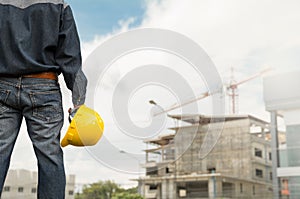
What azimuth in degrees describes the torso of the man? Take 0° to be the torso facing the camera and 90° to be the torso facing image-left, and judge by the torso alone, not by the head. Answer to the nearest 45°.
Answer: approximately 180°

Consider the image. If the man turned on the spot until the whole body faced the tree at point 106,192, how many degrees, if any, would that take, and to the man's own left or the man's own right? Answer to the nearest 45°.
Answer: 0° — they already face it

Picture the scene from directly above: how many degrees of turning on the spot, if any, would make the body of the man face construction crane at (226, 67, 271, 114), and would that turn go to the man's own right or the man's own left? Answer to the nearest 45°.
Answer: approximately 45° to the man's own right

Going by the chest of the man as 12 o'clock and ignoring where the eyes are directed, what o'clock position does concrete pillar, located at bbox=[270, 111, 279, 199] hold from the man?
The concrete pillar is roughly at 1 o'clock from the man.

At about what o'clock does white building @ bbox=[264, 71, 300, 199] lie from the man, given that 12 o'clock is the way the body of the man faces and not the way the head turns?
The white building is roughly at 1 o'clock from the man.
